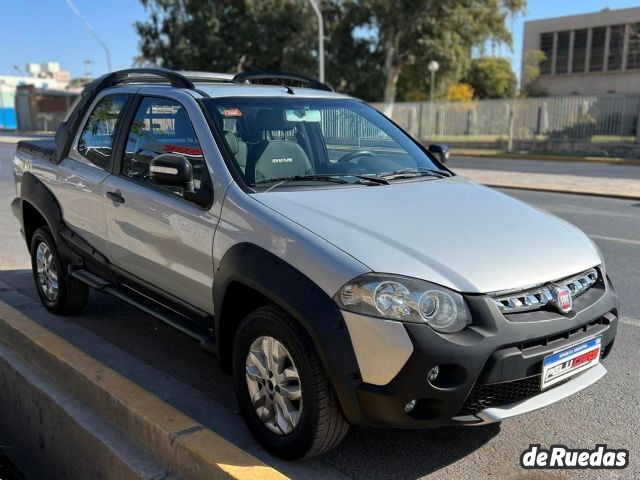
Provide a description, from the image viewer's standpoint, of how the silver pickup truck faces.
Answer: facing the viewer and to the right of the viewer

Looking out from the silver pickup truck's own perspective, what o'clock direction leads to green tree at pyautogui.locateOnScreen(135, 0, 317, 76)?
The green tree is roughly at 7 o'clock from the silver pickup truck.

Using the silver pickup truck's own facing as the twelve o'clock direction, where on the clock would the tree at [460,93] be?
The tree is roughly at 8 o'clock from the silver pickup truck.

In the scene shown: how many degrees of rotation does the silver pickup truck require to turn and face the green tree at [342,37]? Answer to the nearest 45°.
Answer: approximately 135° to its left

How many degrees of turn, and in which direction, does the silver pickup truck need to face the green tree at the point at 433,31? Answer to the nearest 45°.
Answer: approximately 135° to its left

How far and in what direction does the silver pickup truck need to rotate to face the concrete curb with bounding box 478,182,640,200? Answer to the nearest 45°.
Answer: approximately 90° to its left

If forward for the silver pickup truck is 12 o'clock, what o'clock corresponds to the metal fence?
The metal fence is roughly at 8 o'clock from the silver pickup truck.

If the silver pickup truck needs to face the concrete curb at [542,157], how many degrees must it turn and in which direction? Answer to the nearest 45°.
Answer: approximately 135° to its left
